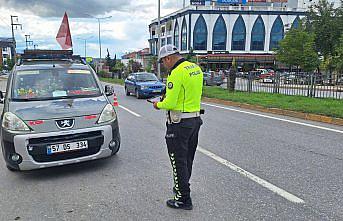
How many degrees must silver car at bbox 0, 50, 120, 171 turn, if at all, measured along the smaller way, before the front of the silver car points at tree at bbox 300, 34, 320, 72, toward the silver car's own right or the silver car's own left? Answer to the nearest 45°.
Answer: approximately 135° to the silver car's own left

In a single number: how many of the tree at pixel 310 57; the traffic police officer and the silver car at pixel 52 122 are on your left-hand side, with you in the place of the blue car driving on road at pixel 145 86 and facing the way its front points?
1

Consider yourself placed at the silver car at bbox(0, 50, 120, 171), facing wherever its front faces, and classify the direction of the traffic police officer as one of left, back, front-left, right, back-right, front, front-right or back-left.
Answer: front-left

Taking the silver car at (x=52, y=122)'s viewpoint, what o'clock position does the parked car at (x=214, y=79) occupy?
The parked car is roughly at 7 o'clock from the silver car.

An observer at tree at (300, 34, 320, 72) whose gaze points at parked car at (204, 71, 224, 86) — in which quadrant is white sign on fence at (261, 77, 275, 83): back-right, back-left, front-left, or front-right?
front-left

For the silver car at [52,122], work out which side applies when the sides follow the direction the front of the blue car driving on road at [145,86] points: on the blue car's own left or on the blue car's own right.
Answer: on the blue car's own right

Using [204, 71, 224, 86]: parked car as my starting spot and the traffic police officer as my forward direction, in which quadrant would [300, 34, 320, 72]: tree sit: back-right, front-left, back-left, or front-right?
back-left

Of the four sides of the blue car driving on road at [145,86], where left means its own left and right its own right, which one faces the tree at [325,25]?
left

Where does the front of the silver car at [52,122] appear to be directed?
toward the camera
